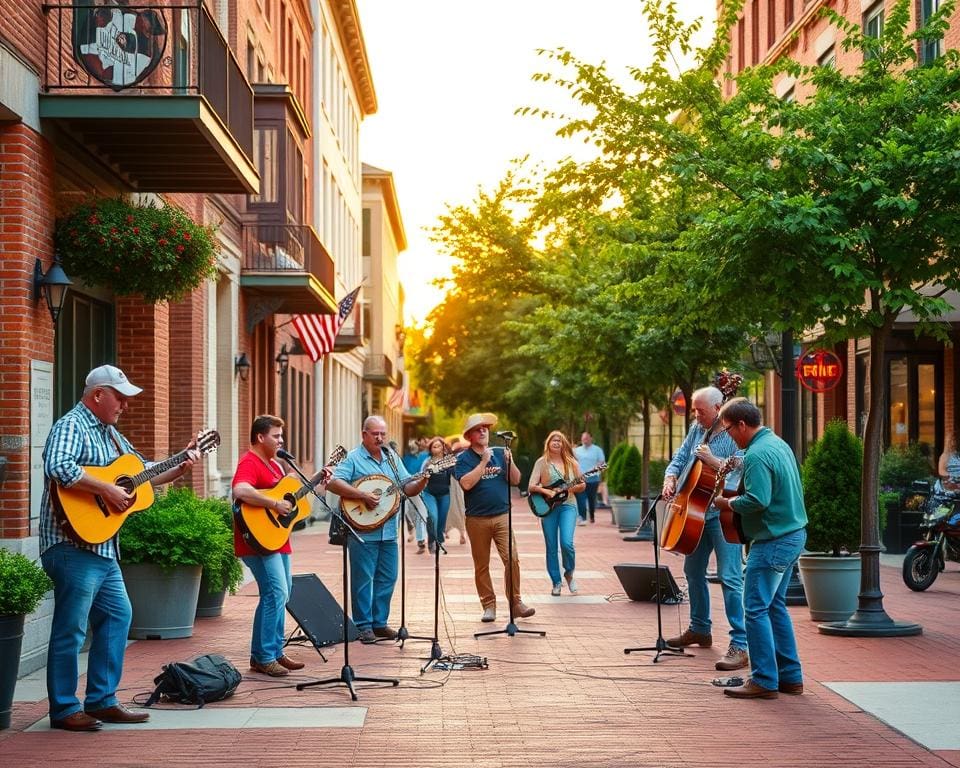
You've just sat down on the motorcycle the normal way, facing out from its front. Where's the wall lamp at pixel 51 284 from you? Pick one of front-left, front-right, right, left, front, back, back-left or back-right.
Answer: front

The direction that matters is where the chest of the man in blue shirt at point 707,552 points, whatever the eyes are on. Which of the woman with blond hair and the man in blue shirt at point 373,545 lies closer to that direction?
the man in blue shirt

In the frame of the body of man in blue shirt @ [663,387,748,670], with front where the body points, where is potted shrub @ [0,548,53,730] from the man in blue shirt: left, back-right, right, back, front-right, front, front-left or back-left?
front

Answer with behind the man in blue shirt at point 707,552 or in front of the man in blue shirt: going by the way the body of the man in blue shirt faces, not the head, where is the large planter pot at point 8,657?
in front

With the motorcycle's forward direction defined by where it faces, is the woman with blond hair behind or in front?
in front

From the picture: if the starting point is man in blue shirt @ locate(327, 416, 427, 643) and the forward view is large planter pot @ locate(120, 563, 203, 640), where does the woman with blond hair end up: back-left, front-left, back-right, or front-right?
back-right

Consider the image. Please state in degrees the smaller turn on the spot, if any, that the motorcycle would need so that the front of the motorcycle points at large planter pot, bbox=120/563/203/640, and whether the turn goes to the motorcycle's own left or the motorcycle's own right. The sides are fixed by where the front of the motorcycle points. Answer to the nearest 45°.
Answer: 0° — it already faces it

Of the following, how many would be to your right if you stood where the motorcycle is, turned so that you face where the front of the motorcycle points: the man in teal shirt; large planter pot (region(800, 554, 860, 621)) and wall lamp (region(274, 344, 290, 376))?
1

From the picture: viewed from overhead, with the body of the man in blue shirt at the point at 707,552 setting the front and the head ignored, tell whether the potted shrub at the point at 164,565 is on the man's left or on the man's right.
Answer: on the man's right

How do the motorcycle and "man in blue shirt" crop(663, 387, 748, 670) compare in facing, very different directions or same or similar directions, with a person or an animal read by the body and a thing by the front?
same or similar directions

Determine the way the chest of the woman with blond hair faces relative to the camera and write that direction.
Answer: toward the camera

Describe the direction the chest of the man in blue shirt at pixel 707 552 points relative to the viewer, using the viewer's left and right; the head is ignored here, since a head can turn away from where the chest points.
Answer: facing the viewer and to the left of the viewer

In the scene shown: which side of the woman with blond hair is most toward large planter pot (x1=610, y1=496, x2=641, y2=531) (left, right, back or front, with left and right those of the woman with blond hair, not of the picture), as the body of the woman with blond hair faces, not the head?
back

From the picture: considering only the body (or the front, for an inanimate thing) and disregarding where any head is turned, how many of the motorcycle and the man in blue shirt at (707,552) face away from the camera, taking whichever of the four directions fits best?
0

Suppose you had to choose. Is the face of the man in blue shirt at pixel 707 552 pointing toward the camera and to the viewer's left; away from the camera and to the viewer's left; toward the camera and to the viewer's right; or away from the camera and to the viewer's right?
toward the camera and to the viewer's left

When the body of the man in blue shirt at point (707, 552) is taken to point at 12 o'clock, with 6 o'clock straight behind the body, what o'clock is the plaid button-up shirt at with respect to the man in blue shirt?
The plaid button-up shirt is roughly at 12 o'clock from the man in blue shirt.

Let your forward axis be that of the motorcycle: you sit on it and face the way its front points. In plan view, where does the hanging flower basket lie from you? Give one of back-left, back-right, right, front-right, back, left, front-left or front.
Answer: front

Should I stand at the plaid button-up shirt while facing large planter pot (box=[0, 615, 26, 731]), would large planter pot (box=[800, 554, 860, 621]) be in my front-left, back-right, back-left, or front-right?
back-right

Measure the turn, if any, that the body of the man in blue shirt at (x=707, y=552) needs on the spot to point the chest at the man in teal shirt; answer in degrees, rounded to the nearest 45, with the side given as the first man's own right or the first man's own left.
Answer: approximately 45° to the first man's own left
